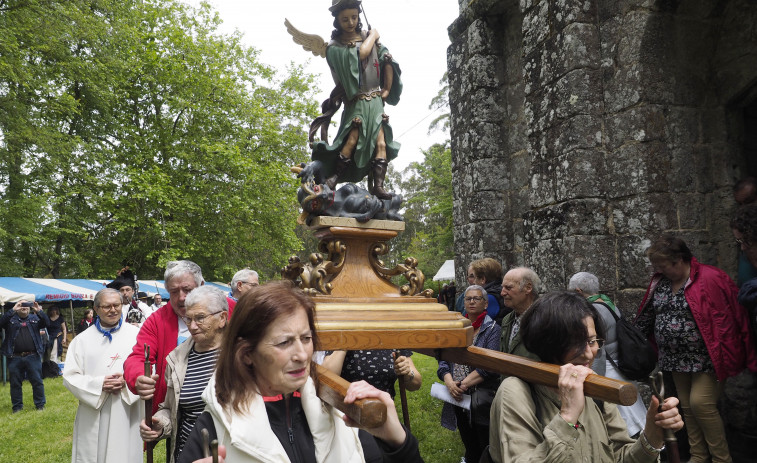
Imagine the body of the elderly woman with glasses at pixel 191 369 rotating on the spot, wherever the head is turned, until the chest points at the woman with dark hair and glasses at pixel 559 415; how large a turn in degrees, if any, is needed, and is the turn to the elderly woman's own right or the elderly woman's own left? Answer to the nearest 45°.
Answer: approximately 90° to the elderly woman's own left

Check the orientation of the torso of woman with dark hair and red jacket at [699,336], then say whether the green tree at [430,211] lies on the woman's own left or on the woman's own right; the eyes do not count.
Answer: on the woman's own right

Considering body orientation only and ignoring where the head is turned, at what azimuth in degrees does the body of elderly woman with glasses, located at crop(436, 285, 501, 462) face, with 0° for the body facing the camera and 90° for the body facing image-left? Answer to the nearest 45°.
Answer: approximately 45°

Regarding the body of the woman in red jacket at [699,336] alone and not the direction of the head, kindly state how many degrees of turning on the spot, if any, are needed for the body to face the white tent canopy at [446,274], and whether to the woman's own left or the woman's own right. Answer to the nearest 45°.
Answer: approximately 90° to the woman's own right

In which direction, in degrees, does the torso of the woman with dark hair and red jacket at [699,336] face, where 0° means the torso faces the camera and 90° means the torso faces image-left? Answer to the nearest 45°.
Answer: approximately 45°

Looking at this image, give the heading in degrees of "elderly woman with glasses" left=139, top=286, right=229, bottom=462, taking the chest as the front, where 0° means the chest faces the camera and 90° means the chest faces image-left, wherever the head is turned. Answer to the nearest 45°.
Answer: approximately 45°

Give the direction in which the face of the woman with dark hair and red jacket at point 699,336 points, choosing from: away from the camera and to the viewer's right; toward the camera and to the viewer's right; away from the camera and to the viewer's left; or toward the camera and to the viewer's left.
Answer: toward the camera and to the viewer's left

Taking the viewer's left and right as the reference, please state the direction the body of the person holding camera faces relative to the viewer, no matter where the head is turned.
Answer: facing the viewer

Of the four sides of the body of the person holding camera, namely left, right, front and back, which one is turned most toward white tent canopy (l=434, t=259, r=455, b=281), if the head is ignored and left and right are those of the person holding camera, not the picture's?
left

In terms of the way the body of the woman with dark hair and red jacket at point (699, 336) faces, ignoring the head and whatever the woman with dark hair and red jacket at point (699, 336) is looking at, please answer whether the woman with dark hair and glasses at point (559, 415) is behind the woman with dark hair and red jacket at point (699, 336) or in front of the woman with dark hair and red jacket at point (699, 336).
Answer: in front

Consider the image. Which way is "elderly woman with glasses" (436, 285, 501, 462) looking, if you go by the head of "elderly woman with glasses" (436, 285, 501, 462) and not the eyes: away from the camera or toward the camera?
toward the camera

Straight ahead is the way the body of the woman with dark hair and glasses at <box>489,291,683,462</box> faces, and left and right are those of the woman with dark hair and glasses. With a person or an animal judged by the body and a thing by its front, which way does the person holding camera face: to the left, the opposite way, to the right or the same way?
the same way
